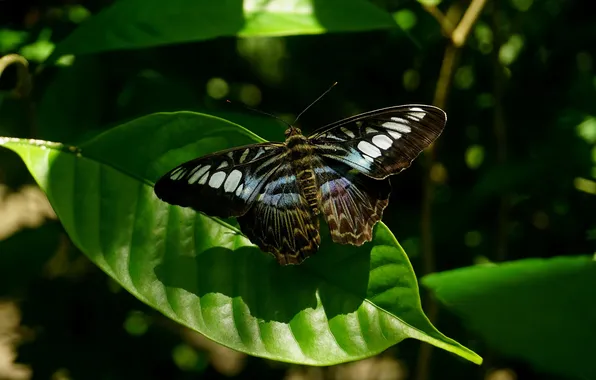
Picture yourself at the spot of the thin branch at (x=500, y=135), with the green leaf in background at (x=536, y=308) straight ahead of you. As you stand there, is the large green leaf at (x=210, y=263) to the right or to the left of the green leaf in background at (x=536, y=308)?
right

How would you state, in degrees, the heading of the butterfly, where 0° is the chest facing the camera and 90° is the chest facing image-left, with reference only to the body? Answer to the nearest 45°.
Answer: approximately 180°
